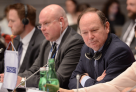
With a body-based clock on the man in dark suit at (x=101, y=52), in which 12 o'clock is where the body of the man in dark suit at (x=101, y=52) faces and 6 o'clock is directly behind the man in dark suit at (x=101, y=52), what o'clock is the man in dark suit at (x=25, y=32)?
the man in dark suit at (x=25, y=32) is roughly at 3 o'clock from the man in dark suit at (x=101, y=52).

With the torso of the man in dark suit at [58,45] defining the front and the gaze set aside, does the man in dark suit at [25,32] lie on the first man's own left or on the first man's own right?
on the first man's own right

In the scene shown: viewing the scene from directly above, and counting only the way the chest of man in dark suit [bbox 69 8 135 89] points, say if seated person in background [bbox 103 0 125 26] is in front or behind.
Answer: behind

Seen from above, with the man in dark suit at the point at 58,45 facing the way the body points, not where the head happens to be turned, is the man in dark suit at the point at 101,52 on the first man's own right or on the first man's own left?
on the first man's own left

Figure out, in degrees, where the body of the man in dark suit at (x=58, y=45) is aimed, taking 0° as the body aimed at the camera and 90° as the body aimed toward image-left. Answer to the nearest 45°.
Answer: approximately 45°

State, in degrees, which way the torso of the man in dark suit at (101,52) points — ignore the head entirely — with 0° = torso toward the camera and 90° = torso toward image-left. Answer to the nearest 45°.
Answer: approximately 45°

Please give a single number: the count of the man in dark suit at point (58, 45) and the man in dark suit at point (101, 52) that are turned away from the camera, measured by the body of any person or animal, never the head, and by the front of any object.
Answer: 0

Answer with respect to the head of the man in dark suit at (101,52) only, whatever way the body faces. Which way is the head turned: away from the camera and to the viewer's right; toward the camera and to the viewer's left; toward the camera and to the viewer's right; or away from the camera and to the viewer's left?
toward the camera and to the viewer's left

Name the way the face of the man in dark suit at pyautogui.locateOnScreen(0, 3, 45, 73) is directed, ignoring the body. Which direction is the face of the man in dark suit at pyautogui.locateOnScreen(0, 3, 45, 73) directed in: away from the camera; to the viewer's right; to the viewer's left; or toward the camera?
to the viewer's left
